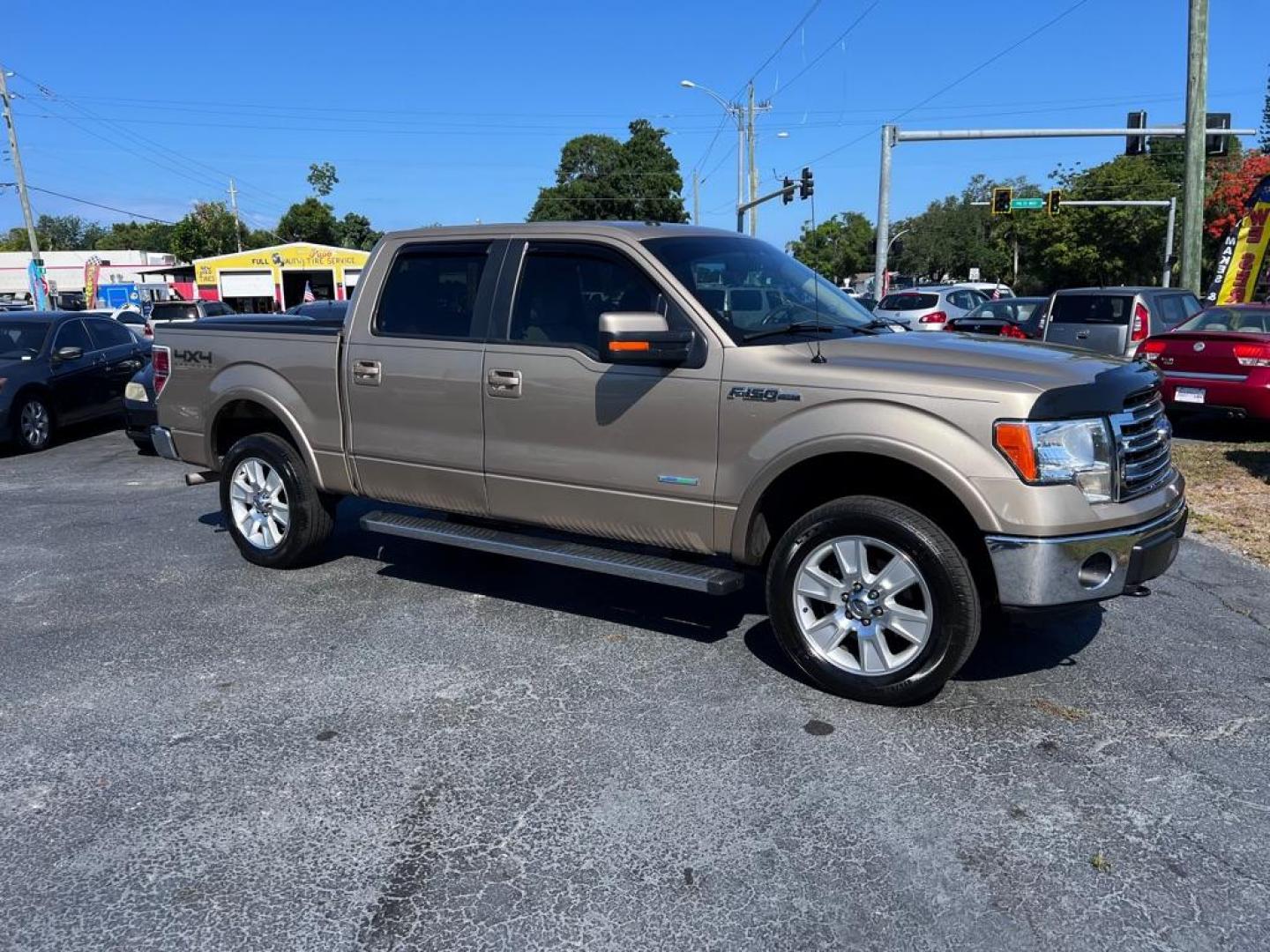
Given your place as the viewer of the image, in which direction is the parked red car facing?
facing away from the viewer and to the right of the viewer

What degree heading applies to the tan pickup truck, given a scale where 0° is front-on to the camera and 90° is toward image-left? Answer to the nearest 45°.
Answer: approximately 315°

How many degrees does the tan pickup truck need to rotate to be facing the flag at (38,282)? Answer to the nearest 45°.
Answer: approximately 180°

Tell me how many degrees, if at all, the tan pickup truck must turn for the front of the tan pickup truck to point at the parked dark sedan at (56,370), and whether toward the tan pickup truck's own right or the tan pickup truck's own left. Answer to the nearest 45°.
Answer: approximately 180°

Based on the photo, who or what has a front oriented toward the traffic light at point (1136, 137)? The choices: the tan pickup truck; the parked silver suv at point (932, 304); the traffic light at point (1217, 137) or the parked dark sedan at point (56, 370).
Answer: the parked silver suv

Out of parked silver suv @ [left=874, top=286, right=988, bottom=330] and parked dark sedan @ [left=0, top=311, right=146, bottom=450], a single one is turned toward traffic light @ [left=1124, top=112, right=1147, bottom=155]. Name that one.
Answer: the parked silver suv

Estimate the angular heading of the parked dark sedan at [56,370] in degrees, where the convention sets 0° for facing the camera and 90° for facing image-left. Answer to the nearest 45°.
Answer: approximately 45°

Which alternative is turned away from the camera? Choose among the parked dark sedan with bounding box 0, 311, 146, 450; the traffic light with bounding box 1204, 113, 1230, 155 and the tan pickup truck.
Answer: the traffic light

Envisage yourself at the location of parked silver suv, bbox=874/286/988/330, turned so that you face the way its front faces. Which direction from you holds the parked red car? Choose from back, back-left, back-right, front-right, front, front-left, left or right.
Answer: back-right

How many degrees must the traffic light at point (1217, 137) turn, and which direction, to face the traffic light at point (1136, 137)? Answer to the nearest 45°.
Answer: approximately 90° to its left

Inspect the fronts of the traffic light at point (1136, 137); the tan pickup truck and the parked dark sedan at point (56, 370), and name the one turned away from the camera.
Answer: the traffic light

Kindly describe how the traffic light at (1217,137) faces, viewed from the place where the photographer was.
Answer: facing away from the viewer

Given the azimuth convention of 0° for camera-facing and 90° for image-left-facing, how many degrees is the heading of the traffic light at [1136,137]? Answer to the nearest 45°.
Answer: approximately 180°

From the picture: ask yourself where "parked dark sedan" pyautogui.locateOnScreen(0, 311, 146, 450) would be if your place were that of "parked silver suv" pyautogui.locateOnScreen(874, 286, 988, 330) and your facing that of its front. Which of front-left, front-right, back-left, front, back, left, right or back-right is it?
back

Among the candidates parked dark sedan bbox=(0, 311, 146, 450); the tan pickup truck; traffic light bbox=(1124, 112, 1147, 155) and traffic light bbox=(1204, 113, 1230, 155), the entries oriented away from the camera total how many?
2
